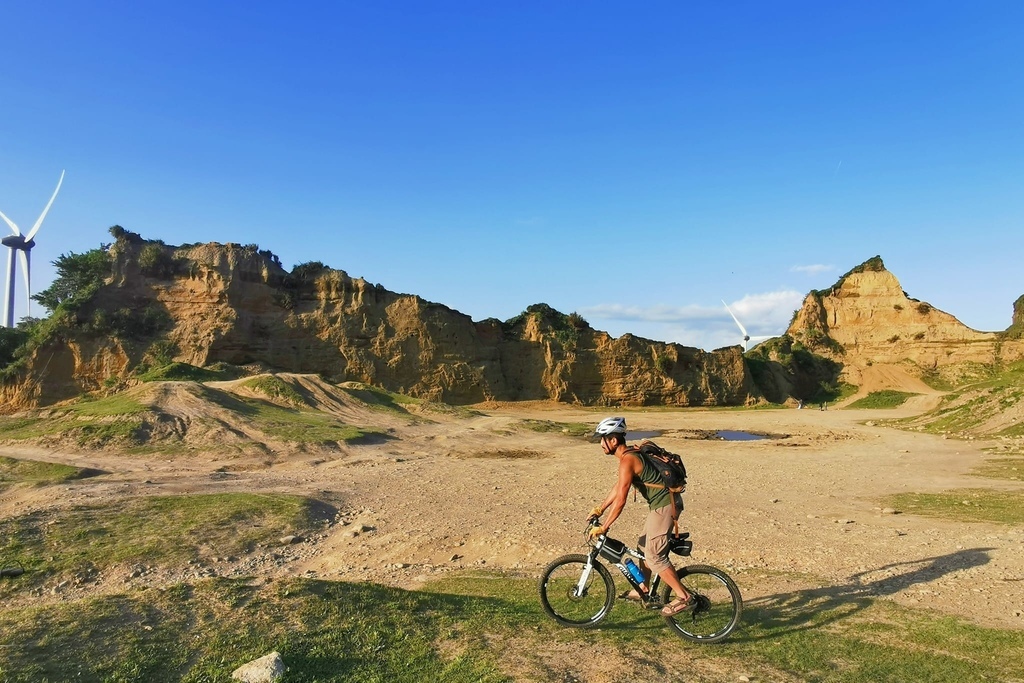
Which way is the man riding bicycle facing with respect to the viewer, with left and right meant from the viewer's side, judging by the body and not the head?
facing to the left of the viewer

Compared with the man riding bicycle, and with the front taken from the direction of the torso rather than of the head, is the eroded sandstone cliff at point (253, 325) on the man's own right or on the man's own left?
on the man's own right

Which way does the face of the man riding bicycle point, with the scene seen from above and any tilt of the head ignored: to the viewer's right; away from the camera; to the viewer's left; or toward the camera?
to the viewer's left

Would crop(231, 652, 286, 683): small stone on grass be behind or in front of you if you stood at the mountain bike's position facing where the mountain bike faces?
in front

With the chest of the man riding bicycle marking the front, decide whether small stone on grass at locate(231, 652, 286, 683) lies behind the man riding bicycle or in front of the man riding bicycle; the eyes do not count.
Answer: in front

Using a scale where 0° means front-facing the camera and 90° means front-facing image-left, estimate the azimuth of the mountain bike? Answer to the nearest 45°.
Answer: approximately 90°

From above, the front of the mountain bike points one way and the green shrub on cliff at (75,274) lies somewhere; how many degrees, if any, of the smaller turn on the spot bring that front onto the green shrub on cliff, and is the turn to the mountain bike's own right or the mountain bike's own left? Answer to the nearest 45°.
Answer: approximately 45° to the mountain bike's own right

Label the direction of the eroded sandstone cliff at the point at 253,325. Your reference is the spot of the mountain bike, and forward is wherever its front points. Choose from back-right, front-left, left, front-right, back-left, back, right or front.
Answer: front-right

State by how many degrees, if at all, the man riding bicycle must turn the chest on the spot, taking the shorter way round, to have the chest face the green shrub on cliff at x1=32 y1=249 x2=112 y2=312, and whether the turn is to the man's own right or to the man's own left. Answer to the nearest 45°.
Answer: approximately 45° to the man's own right
